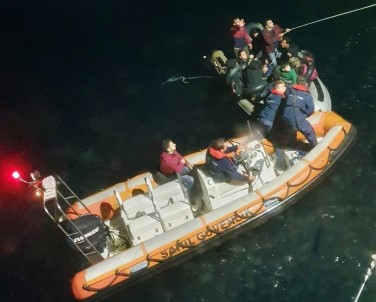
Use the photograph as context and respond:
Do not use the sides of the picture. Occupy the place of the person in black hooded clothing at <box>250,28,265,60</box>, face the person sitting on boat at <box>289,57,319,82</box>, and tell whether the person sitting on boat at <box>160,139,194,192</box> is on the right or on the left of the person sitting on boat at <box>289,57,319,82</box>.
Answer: right

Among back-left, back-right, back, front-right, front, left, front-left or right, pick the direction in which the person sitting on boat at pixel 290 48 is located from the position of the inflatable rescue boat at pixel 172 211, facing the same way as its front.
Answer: front

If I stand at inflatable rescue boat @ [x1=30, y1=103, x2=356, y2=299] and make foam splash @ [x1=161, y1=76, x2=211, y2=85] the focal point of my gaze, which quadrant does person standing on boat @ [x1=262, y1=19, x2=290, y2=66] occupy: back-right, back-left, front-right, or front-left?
front-right

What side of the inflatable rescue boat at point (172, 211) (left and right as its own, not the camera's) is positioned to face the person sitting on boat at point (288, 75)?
front

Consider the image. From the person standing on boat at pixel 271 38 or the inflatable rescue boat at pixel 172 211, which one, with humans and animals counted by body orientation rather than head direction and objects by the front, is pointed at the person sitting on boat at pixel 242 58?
the inflatable rescue boat

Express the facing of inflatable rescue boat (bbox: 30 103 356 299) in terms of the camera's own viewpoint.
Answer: facing away from the viewer and to the right of the viewer

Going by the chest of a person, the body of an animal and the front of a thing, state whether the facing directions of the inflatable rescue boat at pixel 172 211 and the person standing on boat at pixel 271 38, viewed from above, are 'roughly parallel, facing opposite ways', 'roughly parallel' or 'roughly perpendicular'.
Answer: roughly perpendicular

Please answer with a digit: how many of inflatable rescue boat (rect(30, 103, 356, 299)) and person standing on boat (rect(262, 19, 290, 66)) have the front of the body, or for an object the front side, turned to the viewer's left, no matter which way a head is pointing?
0

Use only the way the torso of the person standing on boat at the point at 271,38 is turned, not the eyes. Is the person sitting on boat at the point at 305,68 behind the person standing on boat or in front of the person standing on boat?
in front

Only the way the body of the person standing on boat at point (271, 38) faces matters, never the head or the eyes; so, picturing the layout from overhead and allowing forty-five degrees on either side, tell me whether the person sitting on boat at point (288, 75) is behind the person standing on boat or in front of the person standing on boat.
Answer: in front
